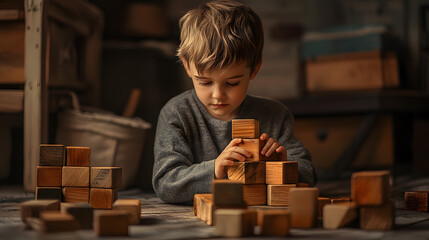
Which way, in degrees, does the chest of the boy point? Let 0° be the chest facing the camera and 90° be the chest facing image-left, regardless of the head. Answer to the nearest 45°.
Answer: approximately 0°

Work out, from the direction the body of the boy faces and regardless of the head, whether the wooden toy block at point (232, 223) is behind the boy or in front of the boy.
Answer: in front

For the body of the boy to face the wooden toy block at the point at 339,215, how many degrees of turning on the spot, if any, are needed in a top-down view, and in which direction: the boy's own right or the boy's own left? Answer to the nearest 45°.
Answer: approximately 45° to the boy's own left

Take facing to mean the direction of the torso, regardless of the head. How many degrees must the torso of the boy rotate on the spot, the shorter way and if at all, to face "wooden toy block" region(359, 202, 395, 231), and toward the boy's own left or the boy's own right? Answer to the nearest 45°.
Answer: approximately 45° to the boy's own left

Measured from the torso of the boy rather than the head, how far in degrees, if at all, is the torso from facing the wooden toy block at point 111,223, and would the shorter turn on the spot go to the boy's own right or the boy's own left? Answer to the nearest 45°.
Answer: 0° — they already face it

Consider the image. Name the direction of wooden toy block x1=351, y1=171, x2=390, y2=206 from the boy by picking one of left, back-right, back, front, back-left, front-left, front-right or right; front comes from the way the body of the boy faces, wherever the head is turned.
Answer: front-left
